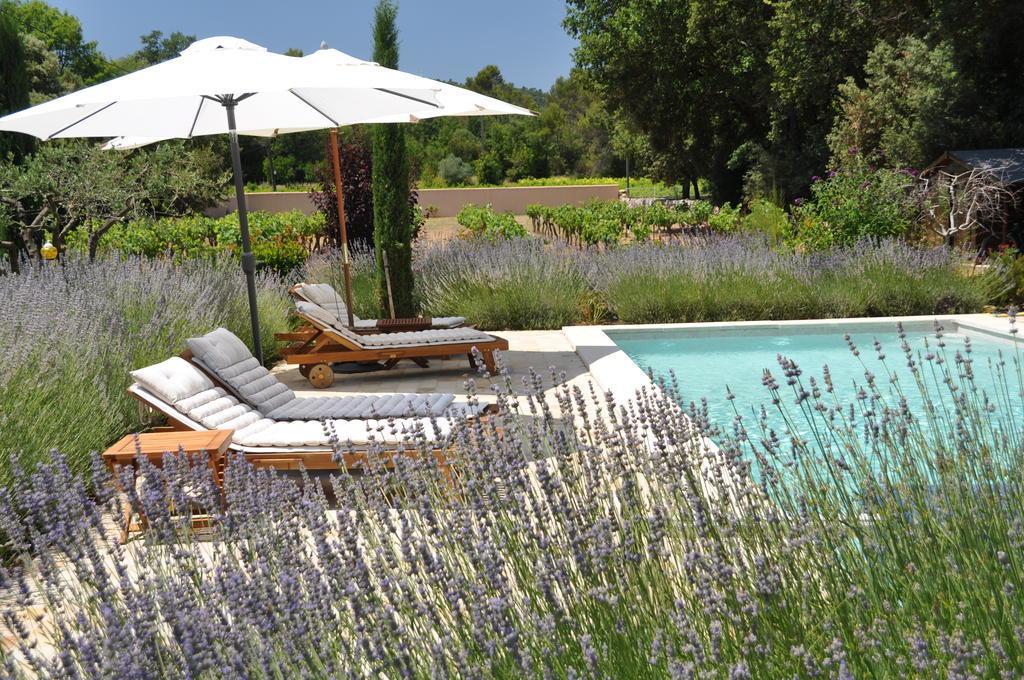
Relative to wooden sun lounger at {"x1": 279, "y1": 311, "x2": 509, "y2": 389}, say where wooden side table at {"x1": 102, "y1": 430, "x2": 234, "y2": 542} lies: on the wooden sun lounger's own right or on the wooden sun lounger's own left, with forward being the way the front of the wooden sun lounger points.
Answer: on the wooden sun lounger's own right

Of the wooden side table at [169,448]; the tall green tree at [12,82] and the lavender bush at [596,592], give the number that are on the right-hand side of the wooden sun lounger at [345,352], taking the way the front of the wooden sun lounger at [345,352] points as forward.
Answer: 2

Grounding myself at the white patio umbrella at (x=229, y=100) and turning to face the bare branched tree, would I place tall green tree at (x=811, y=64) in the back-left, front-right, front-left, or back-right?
front-left

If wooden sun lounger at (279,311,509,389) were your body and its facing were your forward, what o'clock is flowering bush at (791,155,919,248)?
The flowering bush is roughly at 11 o'clock from the wooden sun lounger.

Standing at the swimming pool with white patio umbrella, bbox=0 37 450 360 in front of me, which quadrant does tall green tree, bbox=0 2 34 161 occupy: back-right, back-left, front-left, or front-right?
front-right

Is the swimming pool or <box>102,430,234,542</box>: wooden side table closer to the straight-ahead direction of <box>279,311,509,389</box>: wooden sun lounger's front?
the swimming pool

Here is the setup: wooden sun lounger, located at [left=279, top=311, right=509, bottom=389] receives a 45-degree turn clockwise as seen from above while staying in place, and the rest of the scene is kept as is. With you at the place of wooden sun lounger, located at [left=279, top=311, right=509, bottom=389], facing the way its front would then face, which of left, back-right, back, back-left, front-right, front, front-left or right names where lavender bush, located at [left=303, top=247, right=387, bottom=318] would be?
back-left

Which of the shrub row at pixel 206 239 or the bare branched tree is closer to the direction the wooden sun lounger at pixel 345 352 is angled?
the bare branched tree

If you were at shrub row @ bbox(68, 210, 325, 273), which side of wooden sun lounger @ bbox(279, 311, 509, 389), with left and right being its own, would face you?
left

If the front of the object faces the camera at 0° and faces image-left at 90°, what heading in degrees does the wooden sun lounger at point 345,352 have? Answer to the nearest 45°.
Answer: approximately 270°

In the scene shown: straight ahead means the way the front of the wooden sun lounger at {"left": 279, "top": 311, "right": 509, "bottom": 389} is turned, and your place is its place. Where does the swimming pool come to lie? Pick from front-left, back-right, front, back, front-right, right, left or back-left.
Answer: front

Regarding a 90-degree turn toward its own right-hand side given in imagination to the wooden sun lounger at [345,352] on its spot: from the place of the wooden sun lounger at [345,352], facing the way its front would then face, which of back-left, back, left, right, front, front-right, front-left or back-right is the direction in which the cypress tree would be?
back

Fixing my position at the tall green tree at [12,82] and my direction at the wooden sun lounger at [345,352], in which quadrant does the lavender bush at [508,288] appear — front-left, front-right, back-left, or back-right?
front-left

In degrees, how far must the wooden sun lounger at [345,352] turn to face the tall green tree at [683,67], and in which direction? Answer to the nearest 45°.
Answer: approximately 45° to its left

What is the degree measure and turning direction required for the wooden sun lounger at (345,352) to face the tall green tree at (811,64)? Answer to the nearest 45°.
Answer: approximately 45° to its left
